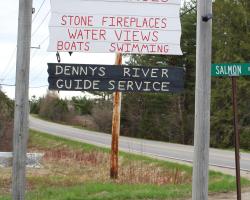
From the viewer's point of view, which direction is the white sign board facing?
toward the camera

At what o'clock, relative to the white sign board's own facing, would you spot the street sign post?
The street sign post is roughly at 10 o'clock from the white sign board.

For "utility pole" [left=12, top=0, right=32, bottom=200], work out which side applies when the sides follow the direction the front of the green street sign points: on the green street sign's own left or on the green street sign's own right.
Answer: on the green street sign's own right

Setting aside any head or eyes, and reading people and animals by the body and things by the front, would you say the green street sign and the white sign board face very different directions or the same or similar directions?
same or similar directions

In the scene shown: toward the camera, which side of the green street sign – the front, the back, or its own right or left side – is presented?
front

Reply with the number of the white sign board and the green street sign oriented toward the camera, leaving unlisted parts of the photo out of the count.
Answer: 2

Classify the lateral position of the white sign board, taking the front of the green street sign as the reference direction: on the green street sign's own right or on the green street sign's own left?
on the green street sign's own right

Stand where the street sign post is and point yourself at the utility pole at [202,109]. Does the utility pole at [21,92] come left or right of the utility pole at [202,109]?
right
